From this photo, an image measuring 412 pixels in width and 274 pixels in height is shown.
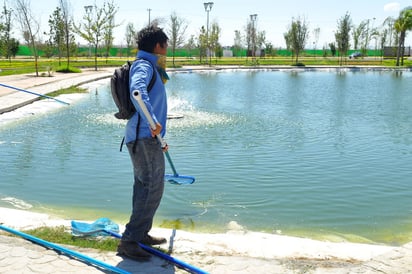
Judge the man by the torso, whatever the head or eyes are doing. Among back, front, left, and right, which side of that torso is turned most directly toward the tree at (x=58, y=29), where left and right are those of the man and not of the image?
left

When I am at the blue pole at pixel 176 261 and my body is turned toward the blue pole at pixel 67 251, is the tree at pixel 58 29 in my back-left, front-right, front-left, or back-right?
front-right

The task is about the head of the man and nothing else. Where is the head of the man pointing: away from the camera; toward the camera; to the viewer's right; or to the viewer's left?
to the viewer's right

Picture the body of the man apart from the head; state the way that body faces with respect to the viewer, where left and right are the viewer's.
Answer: facing to the right of the viewer
